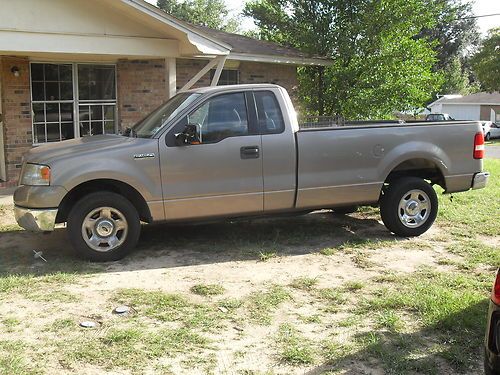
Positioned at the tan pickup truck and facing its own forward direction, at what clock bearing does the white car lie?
The white car is roughly at 4 o'clock from the tan pickup truck.

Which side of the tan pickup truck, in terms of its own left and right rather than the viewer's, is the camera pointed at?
left

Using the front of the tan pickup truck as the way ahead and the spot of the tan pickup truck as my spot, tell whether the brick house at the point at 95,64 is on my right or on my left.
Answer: on my right

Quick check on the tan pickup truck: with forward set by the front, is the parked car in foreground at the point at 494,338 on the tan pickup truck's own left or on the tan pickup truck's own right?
on the tan pickup truck's own left

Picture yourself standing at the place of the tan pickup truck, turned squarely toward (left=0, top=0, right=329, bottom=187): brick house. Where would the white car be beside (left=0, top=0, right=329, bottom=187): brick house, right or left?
right

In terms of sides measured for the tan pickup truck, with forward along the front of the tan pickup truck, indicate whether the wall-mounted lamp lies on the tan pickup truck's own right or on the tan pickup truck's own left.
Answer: on the tan pickup truck's own right

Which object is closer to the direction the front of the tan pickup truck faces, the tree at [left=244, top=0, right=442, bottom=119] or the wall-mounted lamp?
the wall-mounted lamp

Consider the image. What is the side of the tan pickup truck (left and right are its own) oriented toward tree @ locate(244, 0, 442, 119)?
right

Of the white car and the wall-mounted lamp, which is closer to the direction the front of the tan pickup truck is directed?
the wall-mounted lamp

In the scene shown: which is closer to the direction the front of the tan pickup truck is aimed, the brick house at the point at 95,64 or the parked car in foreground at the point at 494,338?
the brick house
